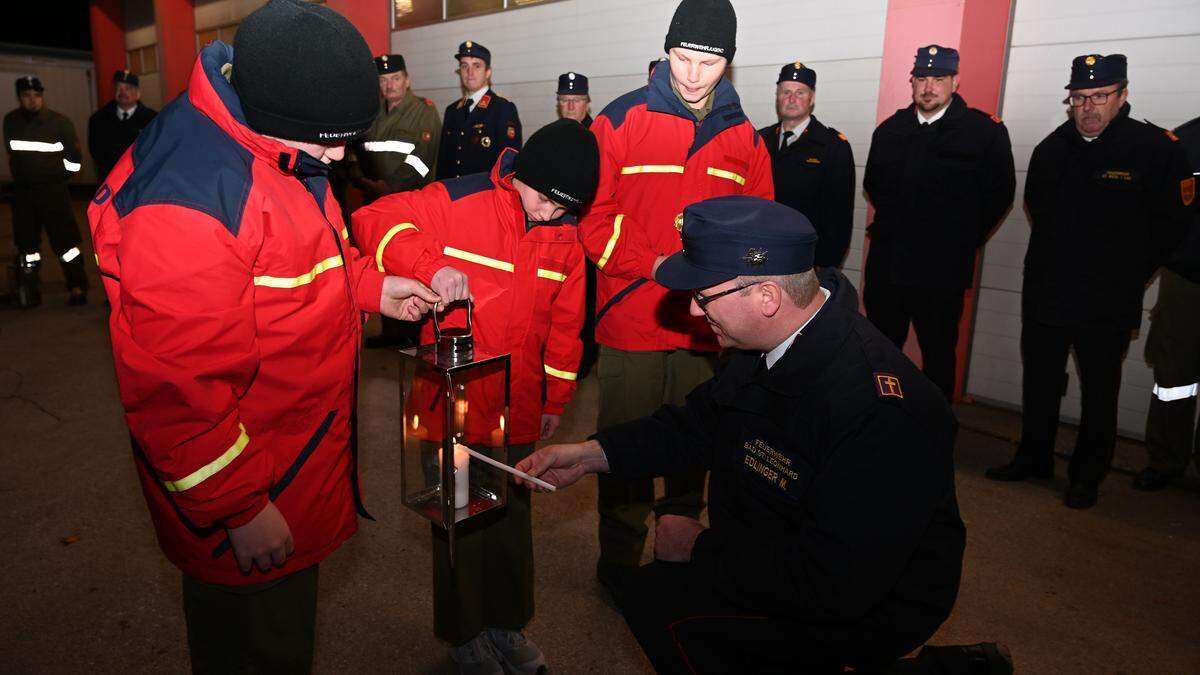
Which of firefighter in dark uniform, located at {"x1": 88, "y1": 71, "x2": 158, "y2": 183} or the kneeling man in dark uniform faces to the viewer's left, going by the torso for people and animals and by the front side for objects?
the kneeling man in dark uniform

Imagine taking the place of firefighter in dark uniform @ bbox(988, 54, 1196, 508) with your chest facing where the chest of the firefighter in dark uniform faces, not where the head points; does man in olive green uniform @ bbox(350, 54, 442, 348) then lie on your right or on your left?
on your right

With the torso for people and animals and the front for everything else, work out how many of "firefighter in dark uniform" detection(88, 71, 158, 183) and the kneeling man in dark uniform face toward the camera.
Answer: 1

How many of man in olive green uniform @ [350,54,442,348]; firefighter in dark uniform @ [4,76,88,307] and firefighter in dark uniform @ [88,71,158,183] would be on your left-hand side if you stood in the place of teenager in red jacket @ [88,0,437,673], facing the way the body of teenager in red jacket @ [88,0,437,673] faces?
3

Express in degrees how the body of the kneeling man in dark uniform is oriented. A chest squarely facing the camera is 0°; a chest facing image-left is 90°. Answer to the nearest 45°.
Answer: approximately 90°

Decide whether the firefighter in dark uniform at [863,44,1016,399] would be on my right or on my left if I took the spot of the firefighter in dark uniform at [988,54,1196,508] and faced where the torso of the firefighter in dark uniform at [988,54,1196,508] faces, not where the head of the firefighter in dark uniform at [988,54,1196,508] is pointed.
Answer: on my right

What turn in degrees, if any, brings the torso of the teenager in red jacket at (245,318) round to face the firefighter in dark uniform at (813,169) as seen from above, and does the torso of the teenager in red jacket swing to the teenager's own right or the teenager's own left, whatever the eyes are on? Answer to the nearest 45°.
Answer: approximately 45° to the teenager's own left

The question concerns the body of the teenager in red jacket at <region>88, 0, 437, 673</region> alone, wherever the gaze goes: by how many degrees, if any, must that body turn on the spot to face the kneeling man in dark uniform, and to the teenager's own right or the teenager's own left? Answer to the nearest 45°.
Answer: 0° — they already face them

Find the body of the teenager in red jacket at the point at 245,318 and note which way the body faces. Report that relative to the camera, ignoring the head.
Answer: to the viewer's right

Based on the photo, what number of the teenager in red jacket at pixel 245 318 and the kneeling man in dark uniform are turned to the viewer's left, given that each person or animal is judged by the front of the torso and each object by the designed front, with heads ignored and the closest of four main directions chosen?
1

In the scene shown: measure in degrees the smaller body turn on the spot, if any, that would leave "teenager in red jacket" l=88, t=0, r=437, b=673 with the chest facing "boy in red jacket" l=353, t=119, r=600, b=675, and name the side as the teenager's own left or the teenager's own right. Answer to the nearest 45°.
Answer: approximately 45° to the teenager's own left

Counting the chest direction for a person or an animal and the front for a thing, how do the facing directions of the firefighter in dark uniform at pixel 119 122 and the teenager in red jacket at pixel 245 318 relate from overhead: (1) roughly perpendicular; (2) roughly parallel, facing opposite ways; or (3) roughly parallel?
roughly perpendicular
